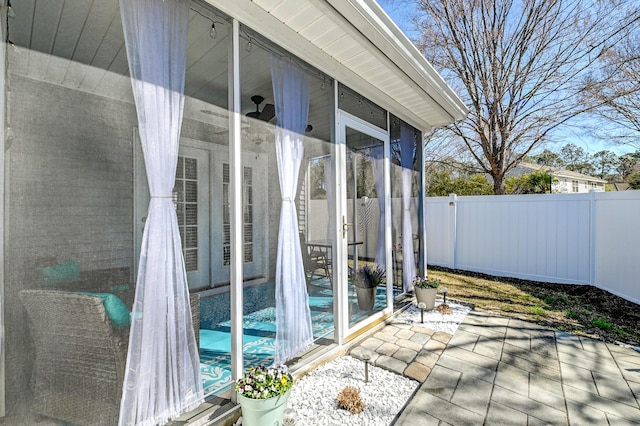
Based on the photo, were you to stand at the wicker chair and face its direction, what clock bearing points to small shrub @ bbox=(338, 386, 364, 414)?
The small shrub is roughly at 2 o'clock from the wicker chair.

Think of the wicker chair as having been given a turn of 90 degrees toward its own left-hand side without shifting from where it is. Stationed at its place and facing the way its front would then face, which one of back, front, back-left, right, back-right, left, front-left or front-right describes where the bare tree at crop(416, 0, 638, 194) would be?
back-right

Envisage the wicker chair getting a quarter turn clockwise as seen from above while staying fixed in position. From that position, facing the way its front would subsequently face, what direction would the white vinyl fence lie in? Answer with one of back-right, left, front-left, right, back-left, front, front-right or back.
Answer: front-left

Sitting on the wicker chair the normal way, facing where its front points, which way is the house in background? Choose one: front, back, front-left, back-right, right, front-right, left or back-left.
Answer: front-right

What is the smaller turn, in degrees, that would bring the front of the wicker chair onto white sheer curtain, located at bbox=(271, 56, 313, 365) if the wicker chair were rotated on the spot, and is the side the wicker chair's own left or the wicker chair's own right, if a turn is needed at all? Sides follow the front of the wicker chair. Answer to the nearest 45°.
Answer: approximately 45° to the wicker chair's own right

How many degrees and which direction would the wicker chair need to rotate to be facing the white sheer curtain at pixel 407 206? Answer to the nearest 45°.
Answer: approximately 45° to its right

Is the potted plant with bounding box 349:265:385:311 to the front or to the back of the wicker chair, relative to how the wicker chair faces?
to the front

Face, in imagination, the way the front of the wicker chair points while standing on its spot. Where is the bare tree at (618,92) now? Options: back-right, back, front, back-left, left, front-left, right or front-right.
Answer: front-right

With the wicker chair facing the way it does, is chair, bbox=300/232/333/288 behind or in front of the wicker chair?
in front

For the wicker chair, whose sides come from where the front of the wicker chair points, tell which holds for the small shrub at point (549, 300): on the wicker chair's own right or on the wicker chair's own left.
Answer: on the wicker chair's own right

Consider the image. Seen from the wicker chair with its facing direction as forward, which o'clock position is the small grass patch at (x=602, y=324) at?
The small grass patch is roughly at 2 o'clock from the wicker chair.

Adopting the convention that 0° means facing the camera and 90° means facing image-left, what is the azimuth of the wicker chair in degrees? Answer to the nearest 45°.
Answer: approximately 225°
